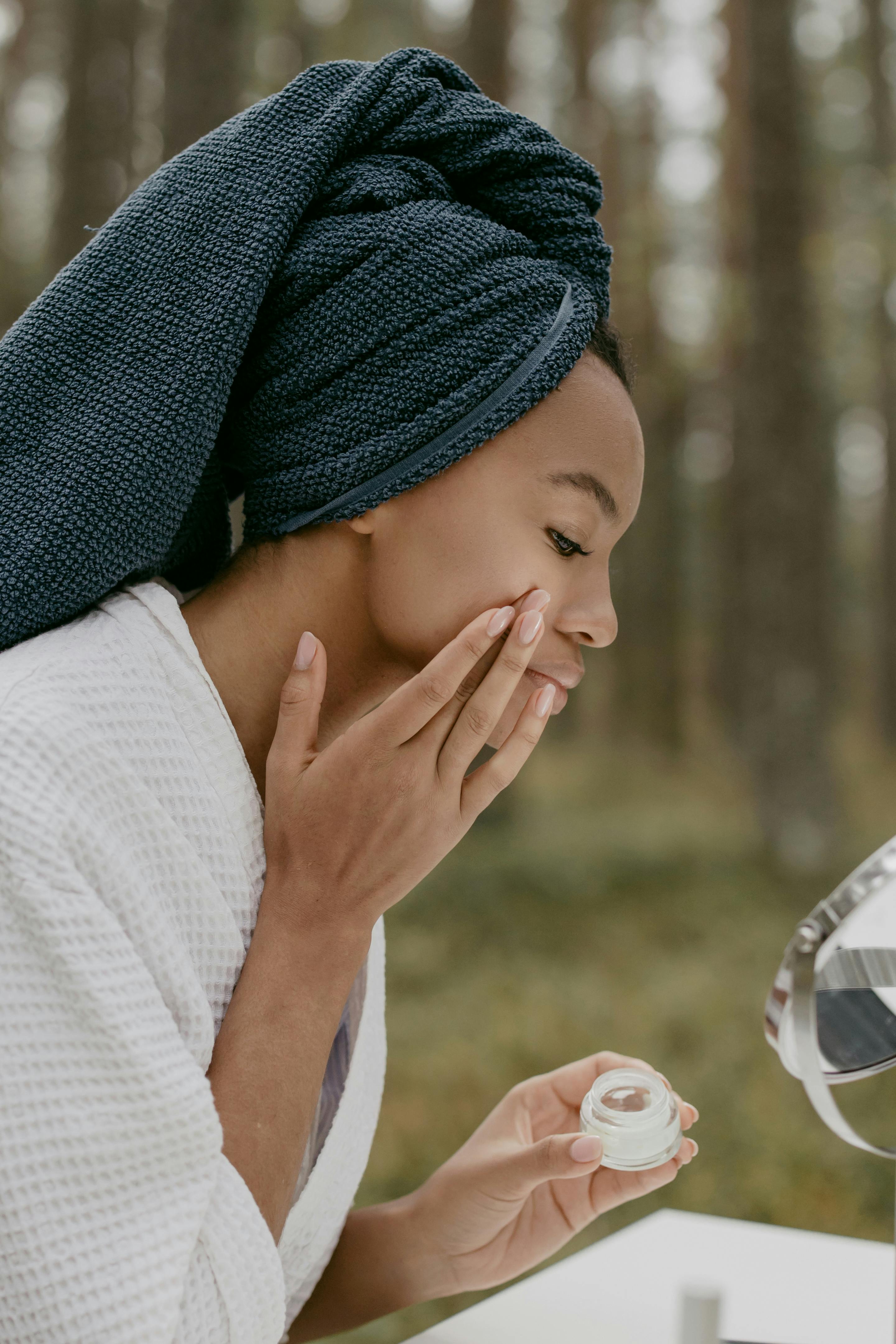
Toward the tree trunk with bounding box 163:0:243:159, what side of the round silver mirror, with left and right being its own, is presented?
right

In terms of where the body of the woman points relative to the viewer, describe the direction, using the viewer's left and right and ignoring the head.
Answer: facing to the right of the viewer

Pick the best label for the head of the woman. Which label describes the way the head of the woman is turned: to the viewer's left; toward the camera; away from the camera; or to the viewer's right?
to the viewer's right

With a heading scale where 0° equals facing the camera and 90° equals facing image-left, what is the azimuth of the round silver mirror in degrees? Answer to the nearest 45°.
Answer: approximately 45°

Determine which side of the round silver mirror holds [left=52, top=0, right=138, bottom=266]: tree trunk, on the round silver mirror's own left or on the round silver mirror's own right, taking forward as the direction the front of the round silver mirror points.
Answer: on the round silver mirror's own right

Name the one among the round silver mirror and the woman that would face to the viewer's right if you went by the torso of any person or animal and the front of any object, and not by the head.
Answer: the woman

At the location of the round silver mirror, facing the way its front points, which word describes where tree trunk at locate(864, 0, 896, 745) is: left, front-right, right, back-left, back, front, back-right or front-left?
back-right

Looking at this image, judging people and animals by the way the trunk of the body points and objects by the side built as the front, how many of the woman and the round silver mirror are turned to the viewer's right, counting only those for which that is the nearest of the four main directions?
1
